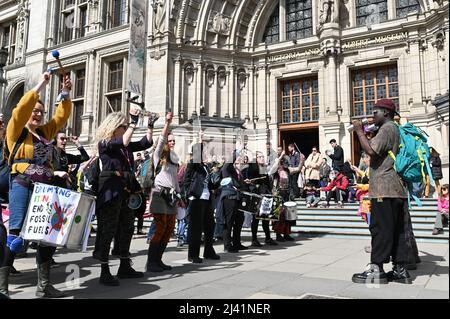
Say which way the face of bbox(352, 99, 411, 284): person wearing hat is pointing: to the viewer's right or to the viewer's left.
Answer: to the viewer's left

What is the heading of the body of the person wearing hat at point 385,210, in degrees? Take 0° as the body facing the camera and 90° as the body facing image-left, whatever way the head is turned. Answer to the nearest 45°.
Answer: approximately 90°

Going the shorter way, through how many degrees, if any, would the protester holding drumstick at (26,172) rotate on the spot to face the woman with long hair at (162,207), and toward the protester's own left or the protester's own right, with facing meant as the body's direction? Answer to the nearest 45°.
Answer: approximately 90° to the protester's own left

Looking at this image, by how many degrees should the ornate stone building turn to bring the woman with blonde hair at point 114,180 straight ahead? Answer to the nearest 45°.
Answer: approximately 45° to its left

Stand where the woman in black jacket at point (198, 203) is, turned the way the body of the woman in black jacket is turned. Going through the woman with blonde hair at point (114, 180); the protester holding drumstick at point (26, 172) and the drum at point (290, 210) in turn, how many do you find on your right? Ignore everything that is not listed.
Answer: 2

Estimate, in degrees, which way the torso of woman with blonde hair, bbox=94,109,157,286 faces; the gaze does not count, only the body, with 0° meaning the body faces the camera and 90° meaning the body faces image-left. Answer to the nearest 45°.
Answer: approximately 270°

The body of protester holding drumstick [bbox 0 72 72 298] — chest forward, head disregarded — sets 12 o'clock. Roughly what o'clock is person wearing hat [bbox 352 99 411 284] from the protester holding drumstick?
The person wearing hat is roughly at 11 o'clock from the protester holding drumstick.

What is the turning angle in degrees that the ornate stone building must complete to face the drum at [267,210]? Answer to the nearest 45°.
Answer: approximately 45° to its left

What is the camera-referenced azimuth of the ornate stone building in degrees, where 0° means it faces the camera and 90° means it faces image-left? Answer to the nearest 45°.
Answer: approximately 45°
